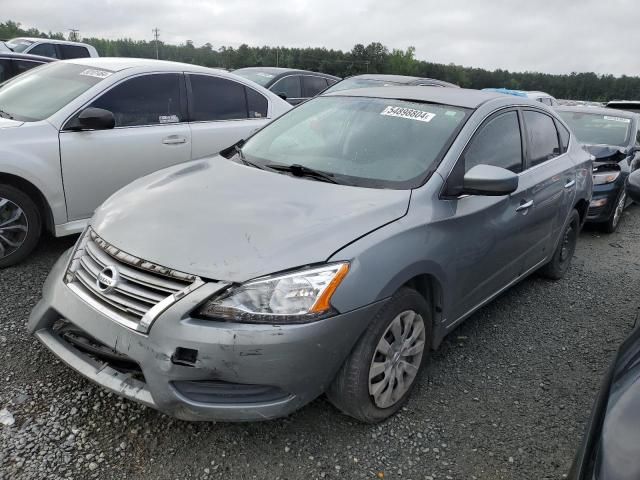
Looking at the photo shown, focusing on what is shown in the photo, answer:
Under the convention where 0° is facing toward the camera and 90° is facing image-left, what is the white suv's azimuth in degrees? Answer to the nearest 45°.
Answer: approximately 45°

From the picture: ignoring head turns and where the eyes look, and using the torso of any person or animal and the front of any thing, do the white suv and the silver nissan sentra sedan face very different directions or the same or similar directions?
same or similar directions

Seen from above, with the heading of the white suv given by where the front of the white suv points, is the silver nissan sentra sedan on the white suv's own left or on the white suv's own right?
on the white suv's own left

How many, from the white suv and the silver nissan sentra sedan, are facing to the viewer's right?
0

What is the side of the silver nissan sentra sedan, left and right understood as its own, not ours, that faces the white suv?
right

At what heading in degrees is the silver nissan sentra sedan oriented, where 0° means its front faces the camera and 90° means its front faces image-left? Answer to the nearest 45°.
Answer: approximately 45°
